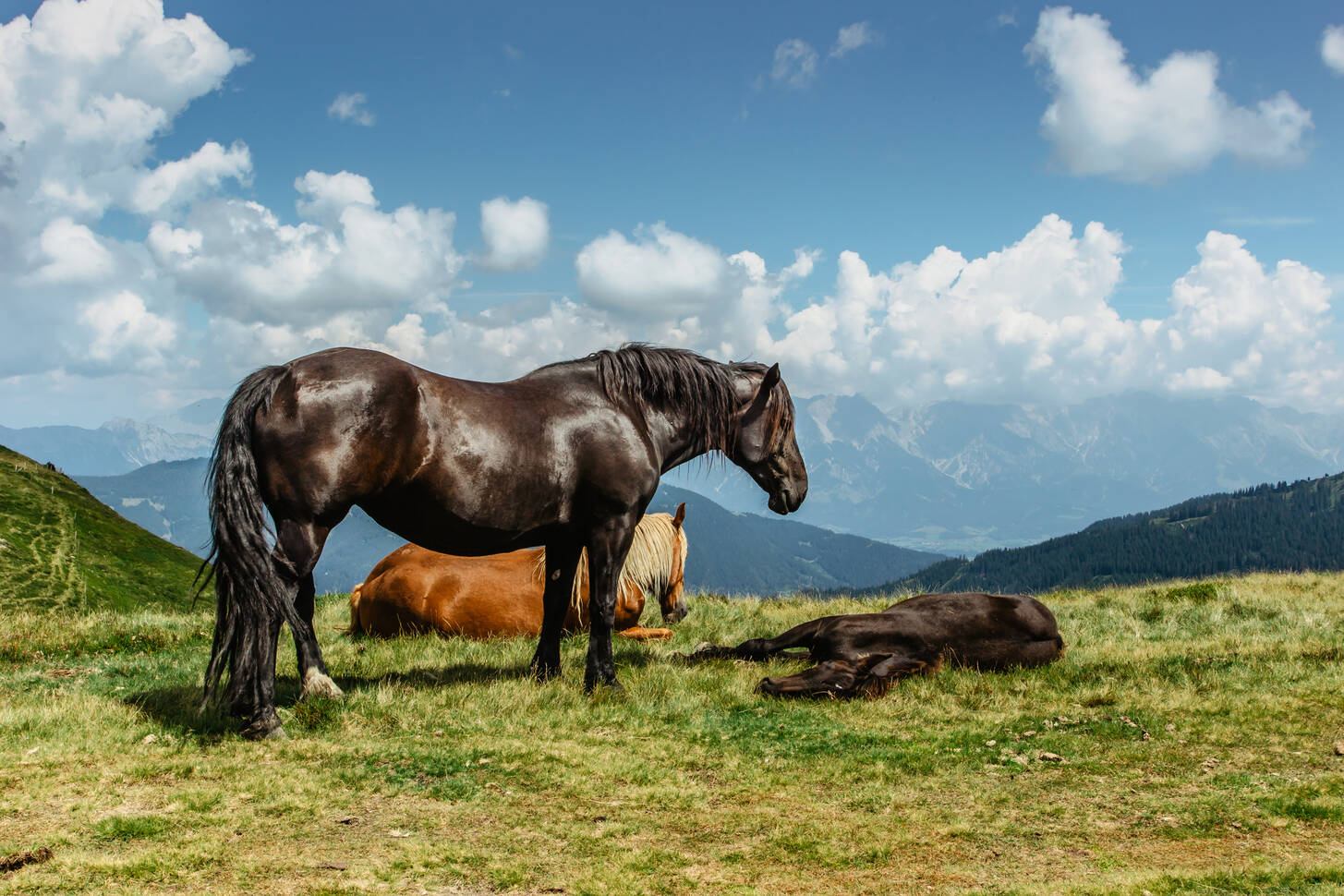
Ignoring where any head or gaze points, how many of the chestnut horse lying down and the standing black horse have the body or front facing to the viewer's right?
2

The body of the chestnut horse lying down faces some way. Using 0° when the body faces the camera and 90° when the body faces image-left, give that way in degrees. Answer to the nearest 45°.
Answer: approximately 270°

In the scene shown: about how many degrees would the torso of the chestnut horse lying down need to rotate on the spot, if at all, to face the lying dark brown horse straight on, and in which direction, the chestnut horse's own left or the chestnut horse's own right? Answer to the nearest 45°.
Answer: approximately 45° to the chestnut horse's own right

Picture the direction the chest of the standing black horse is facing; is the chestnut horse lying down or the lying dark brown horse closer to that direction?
the lying dark brown horse

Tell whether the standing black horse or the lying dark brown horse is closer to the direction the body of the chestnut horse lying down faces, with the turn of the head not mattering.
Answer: the lying dark brown horse

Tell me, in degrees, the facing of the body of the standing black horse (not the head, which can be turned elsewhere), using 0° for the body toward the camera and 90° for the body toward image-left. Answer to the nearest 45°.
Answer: approximately 270°

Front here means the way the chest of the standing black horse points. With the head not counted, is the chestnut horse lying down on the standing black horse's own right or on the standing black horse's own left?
on the standing black horse's own left

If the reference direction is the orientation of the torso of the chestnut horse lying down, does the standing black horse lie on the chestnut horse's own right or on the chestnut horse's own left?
on the chestnut horse's own right
